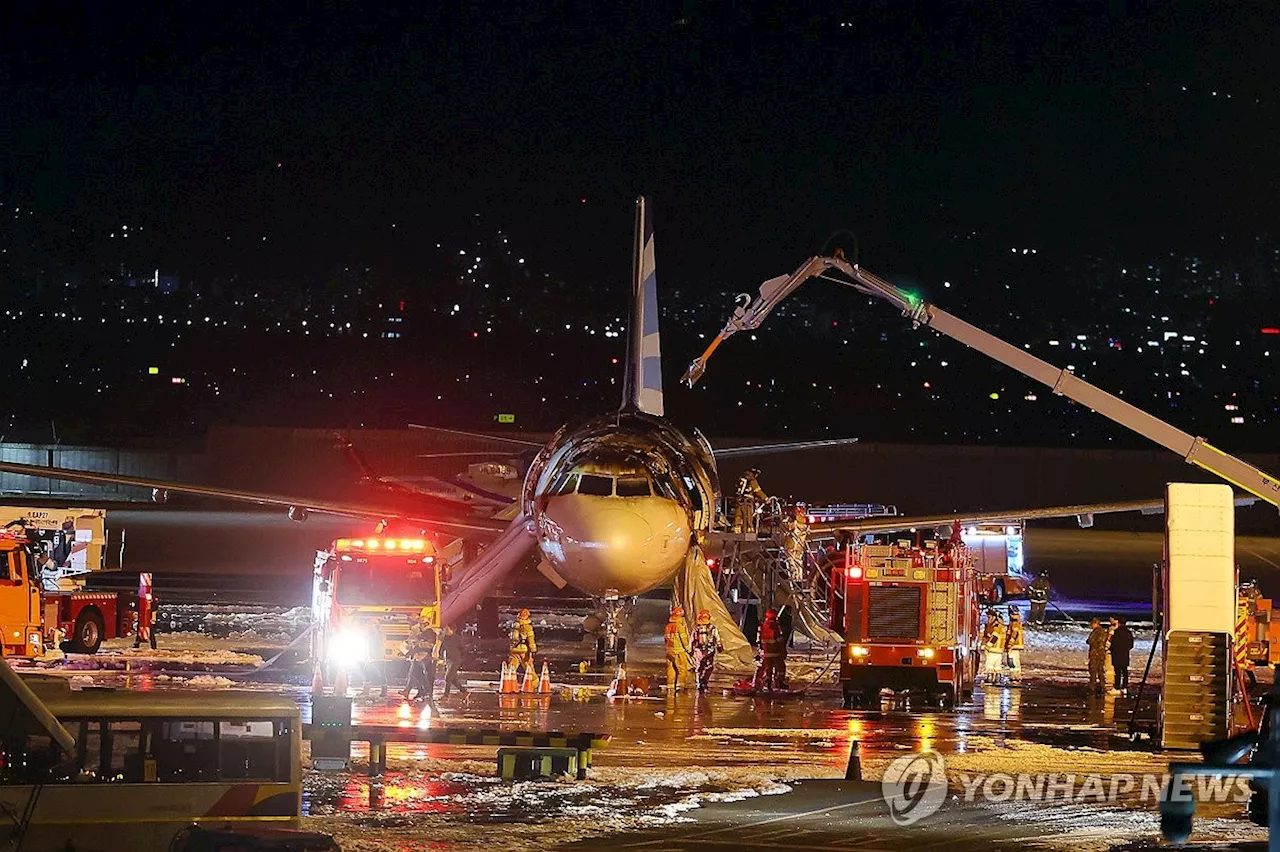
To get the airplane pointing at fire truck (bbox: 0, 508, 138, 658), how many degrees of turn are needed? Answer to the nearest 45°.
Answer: approximately 90° to its right

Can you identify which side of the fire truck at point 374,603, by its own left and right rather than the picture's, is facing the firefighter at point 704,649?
left

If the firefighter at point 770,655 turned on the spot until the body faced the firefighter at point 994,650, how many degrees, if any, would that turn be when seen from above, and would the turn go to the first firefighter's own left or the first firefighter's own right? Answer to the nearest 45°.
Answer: approximately 45° to the first firefighter's own right

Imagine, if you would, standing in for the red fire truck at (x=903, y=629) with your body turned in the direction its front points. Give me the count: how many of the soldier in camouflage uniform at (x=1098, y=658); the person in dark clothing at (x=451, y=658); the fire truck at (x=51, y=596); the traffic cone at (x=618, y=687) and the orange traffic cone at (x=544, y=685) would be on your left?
4

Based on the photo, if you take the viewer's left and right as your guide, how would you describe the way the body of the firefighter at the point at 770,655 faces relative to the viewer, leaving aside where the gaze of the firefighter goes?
facing away from the viewer

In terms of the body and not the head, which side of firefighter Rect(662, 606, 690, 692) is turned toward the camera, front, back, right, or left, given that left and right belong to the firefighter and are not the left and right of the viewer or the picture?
back

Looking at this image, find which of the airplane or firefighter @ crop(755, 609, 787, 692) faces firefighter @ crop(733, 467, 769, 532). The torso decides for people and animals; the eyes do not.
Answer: firefighter @ crop(755, 609, 787, 692)

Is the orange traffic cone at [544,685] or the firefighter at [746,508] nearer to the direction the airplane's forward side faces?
the orange traffic cone

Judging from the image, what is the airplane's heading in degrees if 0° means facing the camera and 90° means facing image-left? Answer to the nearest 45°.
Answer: approximately 0°

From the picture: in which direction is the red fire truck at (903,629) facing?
away from the camera
